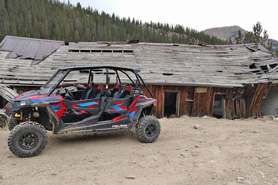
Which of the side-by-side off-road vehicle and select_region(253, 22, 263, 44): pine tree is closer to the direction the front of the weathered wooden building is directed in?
the side-by-side off-road vehicle

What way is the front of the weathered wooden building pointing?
toward the camera

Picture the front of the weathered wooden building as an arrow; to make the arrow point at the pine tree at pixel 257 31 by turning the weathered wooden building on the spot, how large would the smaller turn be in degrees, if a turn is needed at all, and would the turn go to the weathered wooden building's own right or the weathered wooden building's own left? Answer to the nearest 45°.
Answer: approximately 135° to the weathered wooden building's own left

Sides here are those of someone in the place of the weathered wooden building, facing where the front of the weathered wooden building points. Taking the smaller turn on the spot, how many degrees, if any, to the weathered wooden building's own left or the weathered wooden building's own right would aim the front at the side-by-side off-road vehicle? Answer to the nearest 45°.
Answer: approximately 45° to the weathered wooden building's own right
